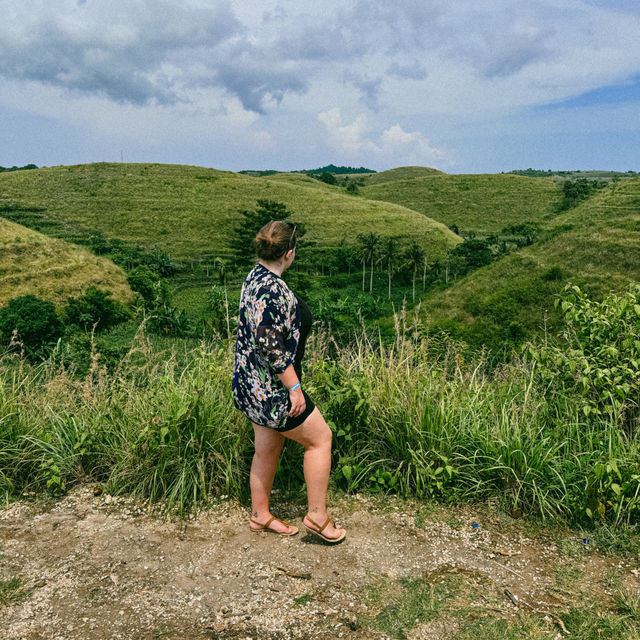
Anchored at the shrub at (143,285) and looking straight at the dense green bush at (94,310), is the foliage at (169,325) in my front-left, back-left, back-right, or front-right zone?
front-left

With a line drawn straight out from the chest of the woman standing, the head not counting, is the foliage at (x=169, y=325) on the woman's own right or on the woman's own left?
on the woman's own left

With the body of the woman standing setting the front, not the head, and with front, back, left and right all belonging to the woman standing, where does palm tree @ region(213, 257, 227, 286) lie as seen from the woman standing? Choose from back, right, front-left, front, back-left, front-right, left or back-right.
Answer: left

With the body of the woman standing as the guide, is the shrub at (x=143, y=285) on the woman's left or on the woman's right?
on the woman's left

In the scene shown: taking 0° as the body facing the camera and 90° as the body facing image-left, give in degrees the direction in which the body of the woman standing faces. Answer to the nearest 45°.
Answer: approximately 270°

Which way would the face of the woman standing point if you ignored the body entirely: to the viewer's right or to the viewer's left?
to the viewer's right

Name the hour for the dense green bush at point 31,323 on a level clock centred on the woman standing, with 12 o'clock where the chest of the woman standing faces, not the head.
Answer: The dense green bush is roughly at 8 o'clock from the woman standing.

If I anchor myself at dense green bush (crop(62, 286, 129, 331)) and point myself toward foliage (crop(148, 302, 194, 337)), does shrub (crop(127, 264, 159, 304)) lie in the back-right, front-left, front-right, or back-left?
front-left

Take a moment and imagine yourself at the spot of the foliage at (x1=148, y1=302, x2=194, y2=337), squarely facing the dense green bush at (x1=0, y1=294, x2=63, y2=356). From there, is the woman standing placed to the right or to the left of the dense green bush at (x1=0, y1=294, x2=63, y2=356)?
left

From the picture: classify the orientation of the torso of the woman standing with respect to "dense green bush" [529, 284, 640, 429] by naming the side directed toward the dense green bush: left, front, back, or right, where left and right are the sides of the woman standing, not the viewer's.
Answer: front

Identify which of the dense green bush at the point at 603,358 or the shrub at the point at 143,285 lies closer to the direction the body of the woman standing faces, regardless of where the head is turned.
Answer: the dense green bush
